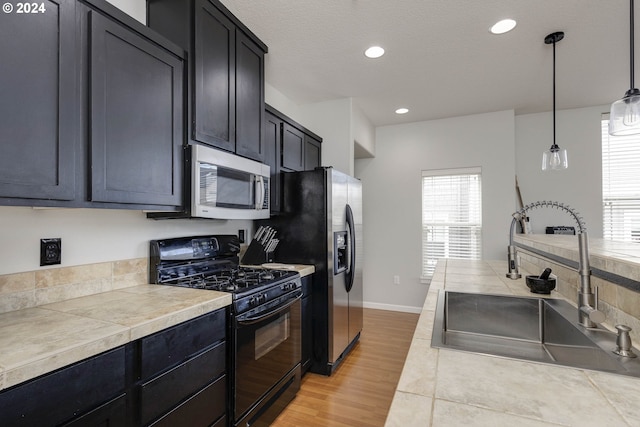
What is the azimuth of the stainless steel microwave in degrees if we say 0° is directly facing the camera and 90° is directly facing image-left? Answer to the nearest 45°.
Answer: approximately 315°

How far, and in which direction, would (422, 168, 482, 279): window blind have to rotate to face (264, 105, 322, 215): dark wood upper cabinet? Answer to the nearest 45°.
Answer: approximately 45° to its right

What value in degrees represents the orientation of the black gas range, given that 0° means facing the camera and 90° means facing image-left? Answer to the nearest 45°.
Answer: approximately 315°

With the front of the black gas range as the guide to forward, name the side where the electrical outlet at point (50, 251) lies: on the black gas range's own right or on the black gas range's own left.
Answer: on the black gas range's own right

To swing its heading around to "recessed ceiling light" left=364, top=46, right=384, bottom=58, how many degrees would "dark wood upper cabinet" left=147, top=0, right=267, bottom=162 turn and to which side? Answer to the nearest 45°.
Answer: approximately 45° to its left

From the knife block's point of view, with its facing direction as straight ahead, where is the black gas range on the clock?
The black gas range is roughly at 3 o'clock from the knife block.

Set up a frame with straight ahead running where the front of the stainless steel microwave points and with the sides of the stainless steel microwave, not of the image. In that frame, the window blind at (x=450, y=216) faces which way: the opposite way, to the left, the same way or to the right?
to the right

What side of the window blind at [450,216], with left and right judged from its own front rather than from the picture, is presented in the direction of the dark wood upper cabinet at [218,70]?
front

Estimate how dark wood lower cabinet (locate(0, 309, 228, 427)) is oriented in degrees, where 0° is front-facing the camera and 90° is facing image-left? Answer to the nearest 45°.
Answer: approximately 315°
